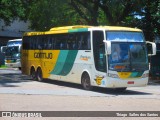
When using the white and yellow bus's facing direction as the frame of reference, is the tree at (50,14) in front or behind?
behind

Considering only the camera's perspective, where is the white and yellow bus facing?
facing the viewer and to the right of the viewer
